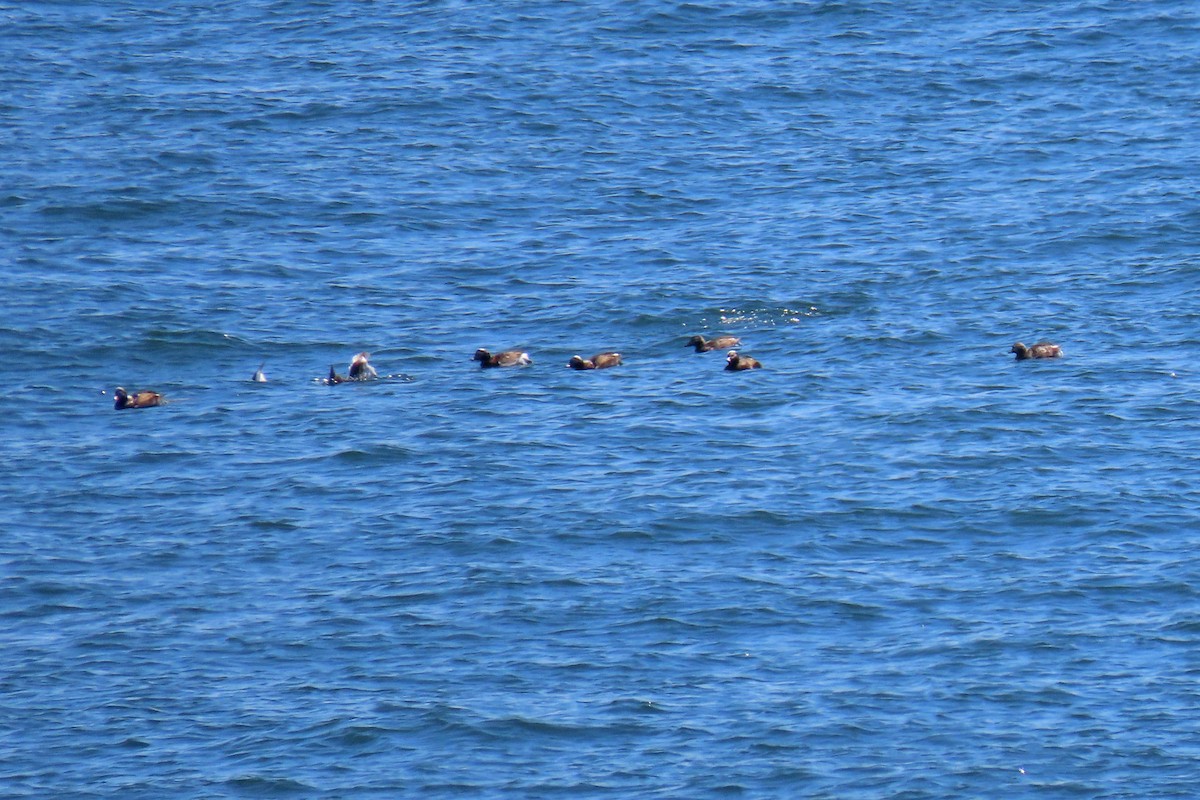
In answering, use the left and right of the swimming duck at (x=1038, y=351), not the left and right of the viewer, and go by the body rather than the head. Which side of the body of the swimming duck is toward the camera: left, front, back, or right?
left

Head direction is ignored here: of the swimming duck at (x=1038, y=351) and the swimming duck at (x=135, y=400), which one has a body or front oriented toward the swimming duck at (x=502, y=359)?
the swimming duck at (x=1038, y=351)

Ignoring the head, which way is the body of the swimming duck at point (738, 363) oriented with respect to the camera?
to the viewer's left

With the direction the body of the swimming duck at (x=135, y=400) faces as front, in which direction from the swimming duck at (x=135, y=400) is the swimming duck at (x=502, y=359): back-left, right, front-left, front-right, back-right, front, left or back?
back

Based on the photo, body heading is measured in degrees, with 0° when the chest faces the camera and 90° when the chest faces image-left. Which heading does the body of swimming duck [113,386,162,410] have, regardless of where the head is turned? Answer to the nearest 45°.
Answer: approximately 90°

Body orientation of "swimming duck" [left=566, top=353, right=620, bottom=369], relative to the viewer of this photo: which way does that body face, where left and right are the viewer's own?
facing to the left of the viewer

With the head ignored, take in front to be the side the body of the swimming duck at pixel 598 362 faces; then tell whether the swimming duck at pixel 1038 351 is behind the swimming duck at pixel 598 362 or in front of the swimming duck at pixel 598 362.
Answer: behind

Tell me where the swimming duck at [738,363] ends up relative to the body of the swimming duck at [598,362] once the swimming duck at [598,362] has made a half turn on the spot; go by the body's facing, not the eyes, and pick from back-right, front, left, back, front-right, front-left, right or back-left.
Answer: front

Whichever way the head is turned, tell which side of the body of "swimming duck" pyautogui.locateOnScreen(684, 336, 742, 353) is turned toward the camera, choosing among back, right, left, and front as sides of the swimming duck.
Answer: left

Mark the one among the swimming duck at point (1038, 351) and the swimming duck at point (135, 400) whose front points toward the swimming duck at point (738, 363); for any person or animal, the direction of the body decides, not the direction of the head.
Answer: the swimming duck at point (1038, 351)

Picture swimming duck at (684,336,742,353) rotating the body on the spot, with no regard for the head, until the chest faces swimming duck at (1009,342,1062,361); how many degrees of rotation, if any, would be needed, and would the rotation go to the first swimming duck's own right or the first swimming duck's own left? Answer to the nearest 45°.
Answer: approximately 180°

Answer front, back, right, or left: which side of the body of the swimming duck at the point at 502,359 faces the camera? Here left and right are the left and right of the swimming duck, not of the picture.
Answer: left

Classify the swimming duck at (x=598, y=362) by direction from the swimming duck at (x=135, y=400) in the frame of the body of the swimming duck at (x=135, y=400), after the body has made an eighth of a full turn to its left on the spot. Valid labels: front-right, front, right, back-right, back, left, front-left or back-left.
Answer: back-left
